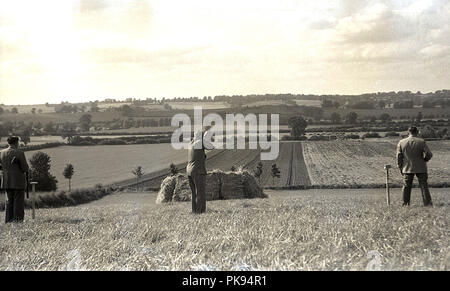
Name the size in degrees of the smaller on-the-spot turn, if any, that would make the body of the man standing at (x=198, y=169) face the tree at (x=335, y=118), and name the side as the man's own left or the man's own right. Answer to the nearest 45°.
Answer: approximately 45° to the man's own left

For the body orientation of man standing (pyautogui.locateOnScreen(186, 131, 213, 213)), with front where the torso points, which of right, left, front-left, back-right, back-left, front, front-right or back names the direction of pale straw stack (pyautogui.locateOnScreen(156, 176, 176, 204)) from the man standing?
front-left

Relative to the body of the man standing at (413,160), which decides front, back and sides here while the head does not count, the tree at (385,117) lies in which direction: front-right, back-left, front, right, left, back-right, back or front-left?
front

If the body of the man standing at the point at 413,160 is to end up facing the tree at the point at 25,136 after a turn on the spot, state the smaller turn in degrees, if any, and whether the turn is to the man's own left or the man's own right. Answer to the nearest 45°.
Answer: approximately 45° to the man's own left

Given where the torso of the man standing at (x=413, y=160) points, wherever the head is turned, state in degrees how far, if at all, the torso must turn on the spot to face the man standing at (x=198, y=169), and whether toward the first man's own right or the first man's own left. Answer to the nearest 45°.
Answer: approximately 90° to the first man's own left

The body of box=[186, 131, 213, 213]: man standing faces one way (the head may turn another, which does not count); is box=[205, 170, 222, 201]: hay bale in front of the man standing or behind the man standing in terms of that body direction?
in front

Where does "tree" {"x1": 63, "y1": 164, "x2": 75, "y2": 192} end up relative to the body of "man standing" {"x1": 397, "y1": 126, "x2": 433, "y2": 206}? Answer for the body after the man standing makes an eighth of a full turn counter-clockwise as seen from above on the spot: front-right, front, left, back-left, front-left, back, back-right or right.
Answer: front

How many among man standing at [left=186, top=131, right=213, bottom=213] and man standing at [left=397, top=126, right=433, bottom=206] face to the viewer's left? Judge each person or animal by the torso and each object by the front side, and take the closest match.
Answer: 0

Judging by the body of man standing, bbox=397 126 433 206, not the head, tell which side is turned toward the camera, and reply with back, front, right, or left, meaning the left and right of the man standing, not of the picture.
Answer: back

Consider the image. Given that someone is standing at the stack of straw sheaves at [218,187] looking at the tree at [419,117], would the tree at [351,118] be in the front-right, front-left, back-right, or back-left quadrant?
front-left

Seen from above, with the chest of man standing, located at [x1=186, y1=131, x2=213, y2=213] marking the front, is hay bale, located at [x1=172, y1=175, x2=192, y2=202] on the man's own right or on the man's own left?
on the man's own left

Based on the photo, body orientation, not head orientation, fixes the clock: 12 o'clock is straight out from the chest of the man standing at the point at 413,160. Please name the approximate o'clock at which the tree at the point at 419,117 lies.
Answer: The tree is roughly at 12 o'clock from the man standing.

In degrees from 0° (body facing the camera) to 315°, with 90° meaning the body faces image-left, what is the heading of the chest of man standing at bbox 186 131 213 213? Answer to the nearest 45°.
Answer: approximately 225°

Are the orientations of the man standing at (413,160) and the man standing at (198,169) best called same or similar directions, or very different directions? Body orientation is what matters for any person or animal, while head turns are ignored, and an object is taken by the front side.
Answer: same or similar directions

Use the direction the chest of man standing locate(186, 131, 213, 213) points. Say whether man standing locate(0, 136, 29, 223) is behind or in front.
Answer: behind

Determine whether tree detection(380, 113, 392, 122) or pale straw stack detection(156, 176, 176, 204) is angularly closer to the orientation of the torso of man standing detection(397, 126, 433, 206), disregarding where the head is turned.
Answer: the tree
